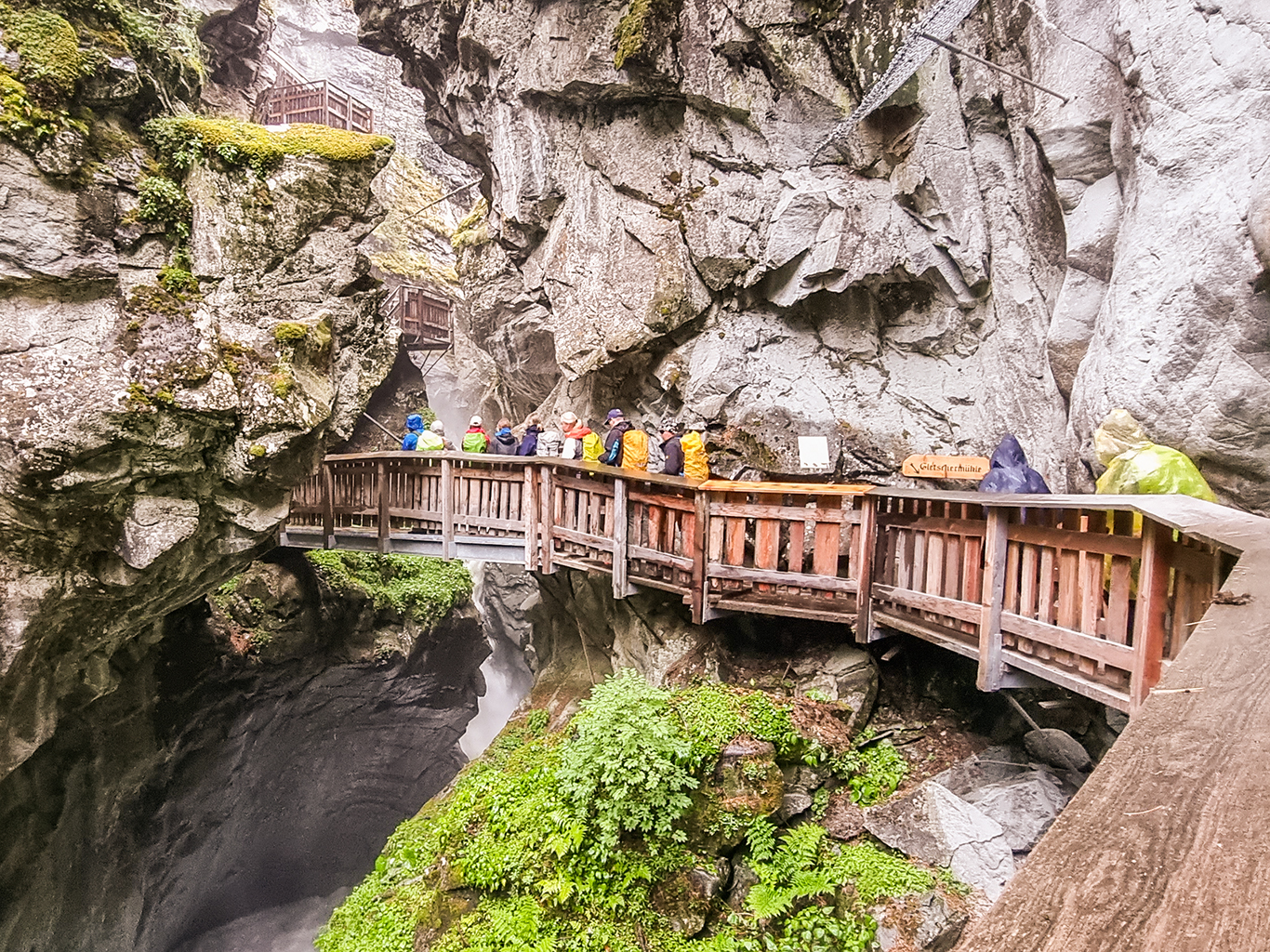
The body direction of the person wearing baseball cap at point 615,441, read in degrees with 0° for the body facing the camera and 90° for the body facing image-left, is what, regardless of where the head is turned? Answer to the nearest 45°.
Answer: approximately 90°

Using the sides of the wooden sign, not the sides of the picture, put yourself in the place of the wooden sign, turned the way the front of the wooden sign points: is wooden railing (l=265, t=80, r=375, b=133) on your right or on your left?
on your right

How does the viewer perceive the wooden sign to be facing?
facing the viewer

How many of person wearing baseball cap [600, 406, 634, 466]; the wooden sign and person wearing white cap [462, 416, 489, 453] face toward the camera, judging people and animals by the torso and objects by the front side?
1

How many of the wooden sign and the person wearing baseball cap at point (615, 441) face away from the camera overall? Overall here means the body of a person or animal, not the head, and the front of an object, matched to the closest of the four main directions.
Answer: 0

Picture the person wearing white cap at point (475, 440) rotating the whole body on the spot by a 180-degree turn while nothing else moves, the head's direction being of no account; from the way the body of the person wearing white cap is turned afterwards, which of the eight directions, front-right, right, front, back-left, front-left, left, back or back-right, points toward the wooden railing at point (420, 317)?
back

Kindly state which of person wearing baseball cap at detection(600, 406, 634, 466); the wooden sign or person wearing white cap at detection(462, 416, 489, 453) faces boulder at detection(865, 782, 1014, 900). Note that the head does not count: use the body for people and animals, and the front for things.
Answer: the wooden sign

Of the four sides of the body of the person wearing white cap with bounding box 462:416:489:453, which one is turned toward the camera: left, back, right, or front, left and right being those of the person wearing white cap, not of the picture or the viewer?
back
